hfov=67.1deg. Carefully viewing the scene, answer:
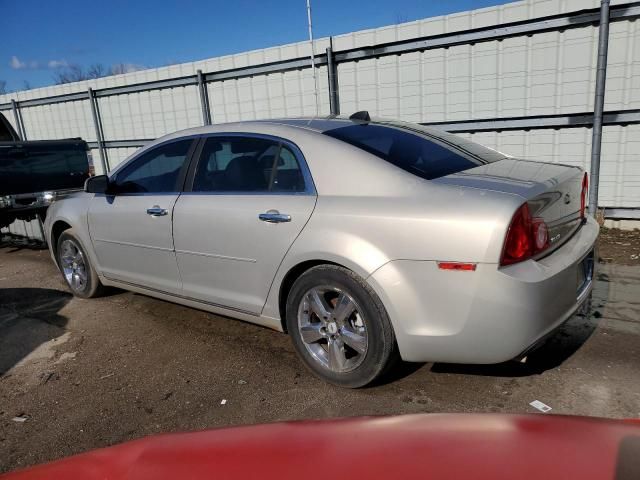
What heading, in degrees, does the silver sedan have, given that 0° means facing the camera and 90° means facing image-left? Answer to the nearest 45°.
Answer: approximately 135°

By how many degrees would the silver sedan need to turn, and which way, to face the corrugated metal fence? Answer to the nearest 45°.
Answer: approximately 90° to its right

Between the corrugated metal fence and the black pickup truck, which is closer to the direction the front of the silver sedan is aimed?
the black pickup truck

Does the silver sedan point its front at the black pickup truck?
yes
